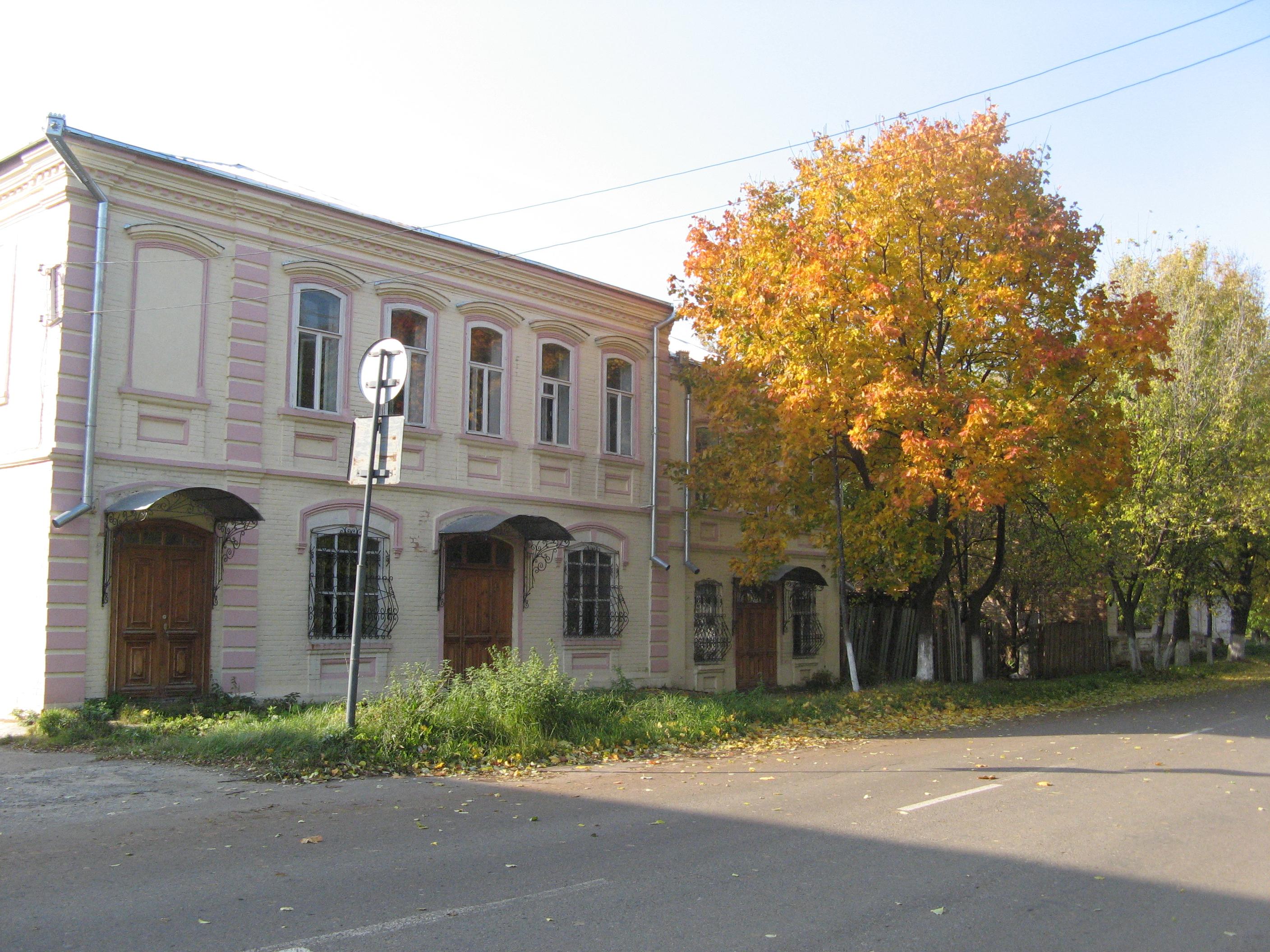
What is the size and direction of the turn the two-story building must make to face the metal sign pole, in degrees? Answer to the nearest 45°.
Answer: approximately 45° to its right

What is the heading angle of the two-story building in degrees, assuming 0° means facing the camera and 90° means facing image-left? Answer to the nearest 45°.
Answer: approximately 315°

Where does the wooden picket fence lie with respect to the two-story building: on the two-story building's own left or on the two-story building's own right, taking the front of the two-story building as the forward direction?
on the two-story building's own left

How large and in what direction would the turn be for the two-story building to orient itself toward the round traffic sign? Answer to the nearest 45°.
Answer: approximately 45° to its right

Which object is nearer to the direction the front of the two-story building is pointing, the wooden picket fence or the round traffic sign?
the round traffic sign

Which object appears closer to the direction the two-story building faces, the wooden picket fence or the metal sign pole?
the metal sign pole
